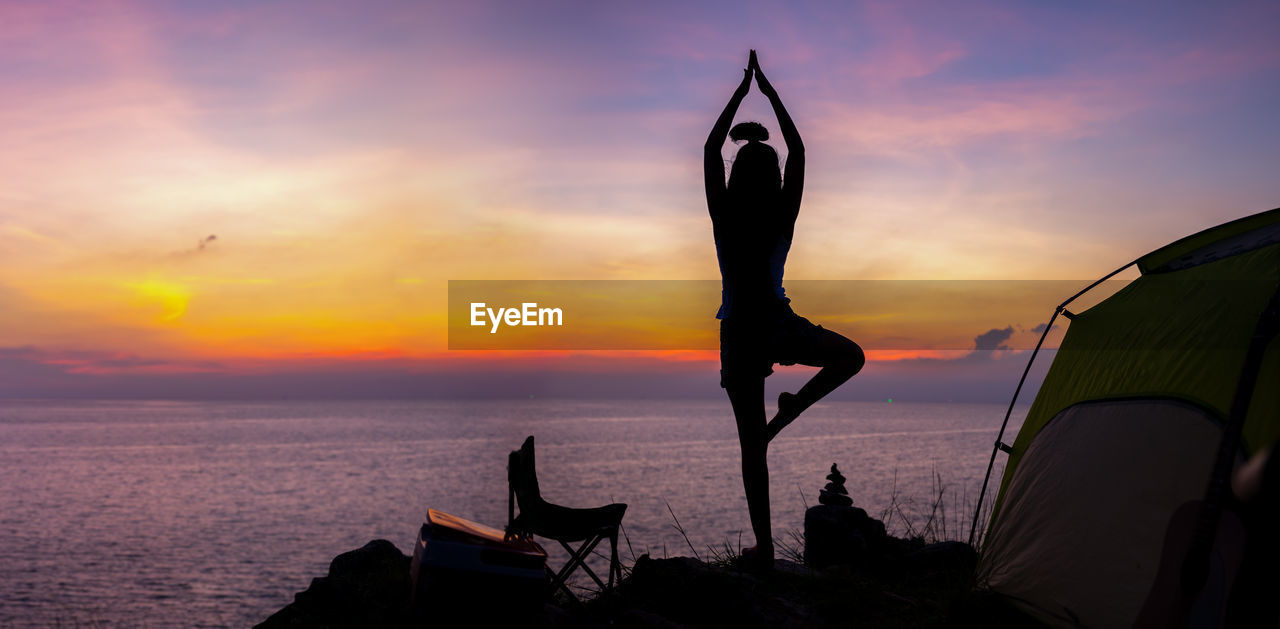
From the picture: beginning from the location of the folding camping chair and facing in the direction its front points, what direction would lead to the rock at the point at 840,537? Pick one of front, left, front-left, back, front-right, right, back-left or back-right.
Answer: front-left

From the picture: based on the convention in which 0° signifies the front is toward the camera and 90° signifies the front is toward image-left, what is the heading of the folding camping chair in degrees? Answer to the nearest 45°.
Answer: approximately 270°

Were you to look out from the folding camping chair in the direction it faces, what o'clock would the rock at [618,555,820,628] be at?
The rock is roughly at 12 o'clock from the folding camping chair.

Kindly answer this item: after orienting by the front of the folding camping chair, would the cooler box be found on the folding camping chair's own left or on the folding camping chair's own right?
on the folding camping chair's own right

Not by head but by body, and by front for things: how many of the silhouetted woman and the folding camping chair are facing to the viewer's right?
1

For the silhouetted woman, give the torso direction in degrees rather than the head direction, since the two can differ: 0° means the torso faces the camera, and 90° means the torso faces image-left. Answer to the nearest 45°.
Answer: approximately 135°

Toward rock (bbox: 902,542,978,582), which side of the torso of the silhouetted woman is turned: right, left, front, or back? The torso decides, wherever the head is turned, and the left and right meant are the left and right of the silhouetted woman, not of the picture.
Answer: right

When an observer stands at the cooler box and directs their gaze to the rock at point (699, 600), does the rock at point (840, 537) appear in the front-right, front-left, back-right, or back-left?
front-left

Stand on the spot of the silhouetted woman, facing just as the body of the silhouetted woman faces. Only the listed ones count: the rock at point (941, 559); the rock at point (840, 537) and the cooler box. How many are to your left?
1
